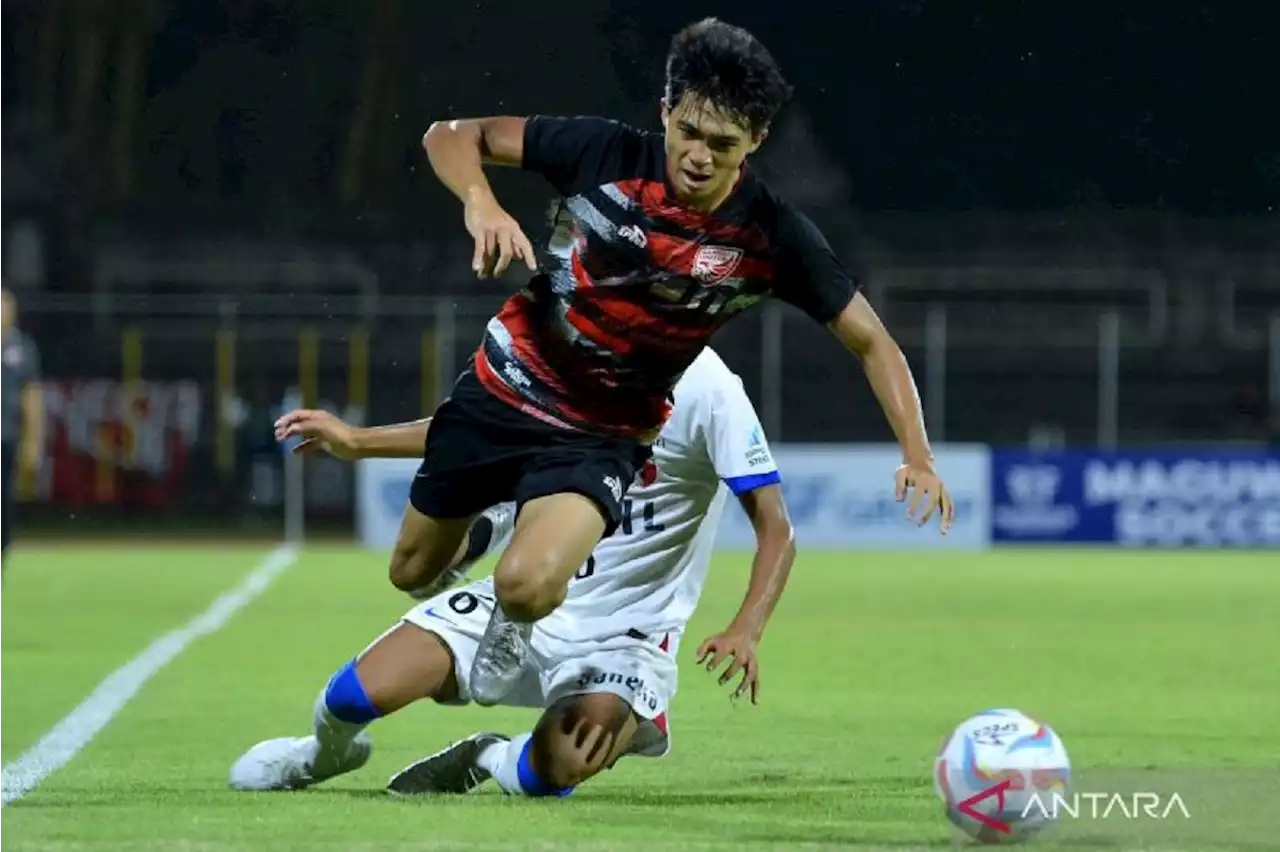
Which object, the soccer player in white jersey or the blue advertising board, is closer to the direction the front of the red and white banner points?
the soccer player in white jersey

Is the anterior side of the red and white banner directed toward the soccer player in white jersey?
yes

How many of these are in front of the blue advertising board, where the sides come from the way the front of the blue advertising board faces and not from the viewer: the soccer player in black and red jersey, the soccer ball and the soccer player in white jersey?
3

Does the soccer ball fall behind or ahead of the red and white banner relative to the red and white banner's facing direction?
ahead

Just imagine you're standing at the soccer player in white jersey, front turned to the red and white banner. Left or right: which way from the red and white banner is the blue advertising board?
right

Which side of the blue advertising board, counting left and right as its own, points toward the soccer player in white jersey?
front

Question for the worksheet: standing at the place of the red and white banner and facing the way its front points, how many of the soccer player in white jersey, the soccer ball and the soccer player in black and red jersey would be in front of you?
3

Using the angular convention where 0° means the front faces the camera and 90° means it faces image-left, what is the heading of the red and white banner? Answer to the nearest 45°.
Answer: approximately 0°
